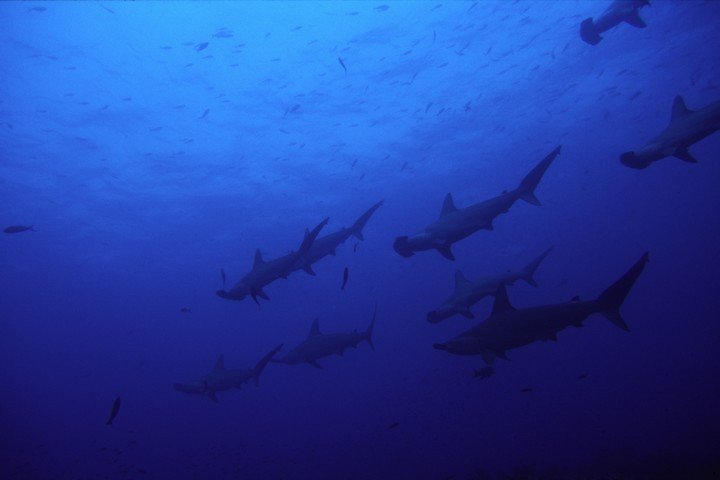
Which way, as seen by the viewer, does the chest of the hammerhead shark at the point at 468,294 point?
to the viewer's left

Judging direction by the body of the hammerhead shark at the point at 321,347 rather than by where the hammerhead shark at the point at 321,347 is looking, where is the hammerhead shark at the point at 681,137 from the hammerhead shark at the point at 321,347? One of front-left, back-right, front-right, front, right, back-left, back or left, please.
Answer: back-left

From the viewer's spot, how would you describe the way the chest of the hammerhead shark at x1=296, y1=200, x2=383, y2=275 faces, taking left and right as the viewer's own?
facing to the left of the viewer

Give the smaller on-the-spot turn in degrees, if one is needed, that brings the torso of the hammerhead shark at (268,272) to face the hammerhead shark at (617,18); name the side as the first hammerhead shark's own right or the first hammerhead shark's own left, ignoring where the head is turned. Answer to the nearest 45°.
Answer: approximately 180°

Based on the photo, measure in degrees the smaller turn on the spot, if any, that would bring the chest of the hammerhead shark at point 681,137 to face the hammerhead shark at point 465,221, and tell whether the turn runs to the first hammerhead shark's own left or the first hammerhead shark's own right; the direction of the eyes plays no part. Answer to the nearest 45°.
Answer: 0° — it already faces it

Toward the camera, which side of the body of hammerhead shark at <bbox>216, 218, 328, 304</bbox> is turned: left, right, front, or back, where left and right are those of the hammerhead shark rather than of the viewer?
left

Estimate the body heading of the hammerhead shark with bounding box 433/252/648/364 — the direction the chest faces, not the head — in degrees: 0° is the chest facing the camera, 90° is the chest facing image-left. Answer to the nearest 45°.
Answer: approximately 90°

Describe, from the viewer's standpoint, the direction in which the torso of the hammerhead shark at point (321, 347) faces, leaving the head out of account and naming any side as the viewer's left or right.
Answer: facing to the left of the viewer

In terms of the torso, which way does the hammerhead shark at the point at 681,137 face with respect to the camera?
to the viewer's left
